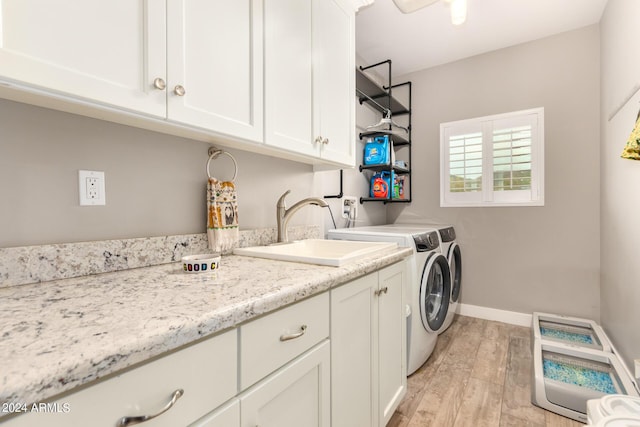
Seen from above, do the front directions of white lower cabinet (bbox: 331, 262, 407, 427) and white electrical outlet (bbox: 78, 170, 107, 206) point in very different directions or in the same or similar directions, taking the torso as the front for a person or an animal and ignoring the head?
same or similar directions

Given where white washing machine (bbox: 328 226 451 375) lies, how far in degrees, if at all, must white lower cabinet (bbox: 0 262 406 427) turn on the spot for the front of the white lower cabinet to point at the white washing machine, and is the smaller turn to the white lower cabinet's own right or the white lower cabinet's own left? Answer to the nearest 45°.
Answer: approximately 90° to the white lower cabinet's own left

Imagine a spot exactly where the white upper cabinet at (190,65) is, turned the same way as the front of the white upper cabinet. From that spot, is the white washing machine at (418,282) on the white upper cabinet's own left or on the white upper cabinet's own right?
on the white upper cabinet's own left

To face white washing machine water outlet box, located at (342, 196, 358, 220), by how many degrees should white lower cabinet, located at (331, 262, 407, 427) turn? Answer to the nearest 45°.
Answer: approximately 135° to its left

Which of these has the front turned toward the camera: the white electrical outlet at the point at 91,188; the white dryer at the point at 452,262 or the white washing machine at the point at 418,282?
the white electrical outlet

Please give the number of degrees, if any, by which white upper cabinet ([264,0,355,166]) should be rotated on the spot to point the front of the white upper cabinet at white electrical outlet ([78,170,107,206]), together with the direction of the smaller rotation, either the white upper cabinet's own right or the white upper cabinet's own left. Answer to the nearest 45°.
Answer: approximately 90° to the white upper cabinet's own right

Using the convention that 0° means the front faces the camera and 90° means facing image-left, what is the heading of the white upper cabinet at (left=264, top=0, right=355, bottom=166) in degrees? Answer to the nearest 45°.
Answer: approximately 315°

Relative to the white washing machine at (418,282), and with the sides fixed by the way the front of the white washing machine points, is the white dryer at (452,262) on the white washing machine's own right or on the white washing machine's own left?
on the white washing machine's own left
